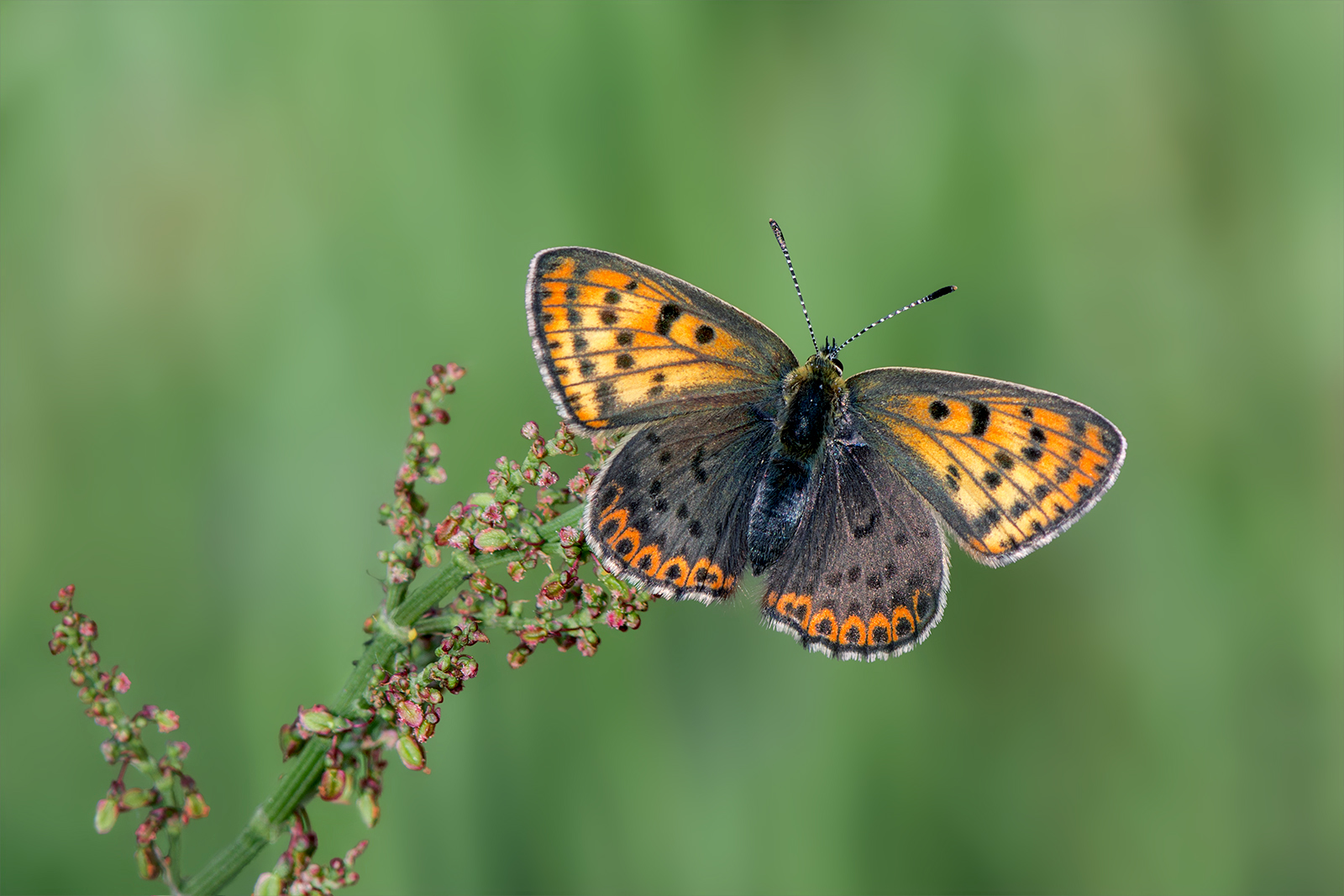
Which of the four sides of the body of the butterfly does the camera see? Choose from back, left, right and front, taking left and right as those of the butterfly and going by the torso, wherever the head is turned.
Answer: back
